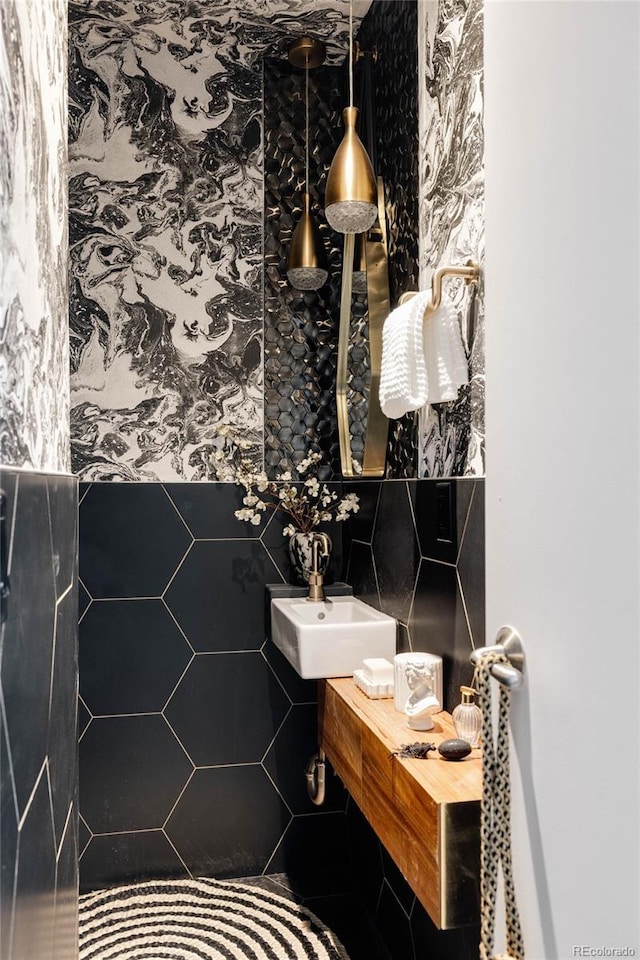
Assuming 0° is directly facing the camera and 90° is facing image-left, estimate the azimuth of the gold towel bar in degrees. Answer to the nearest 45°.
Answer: approximately 90°
